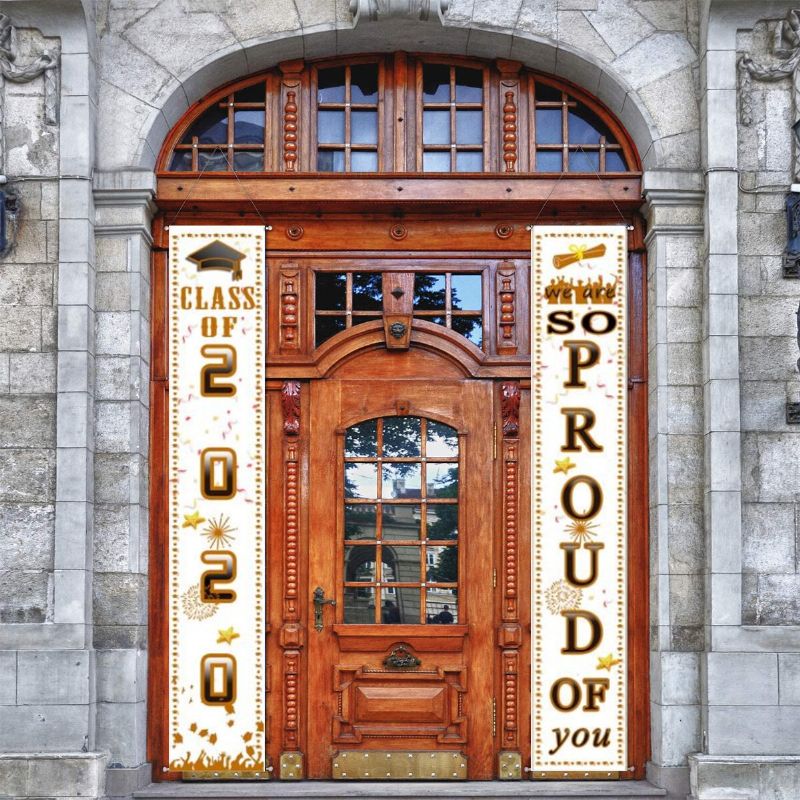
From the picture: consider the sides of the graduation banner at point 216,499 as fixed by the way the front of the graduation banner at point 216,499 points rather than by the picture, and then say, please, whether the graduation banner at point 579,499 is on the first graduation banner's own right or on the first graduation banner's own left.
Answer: on the first graduation banner's own left

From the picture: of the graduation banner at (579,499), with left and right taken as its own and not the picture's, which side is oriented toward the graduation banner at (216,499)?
right

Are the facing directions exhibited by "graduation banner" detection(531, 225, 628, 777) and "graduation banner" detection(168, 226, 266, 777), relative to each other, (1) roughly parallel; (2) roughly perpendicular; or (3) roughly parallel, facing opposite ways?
roughly parallel

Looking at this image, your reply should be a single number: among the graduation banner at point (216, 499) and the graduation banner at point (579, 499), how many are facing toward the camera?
2

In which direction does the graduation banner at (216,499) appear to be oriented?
toward the camera

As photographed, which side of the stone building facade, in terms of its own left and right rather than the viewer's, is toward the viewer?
front
